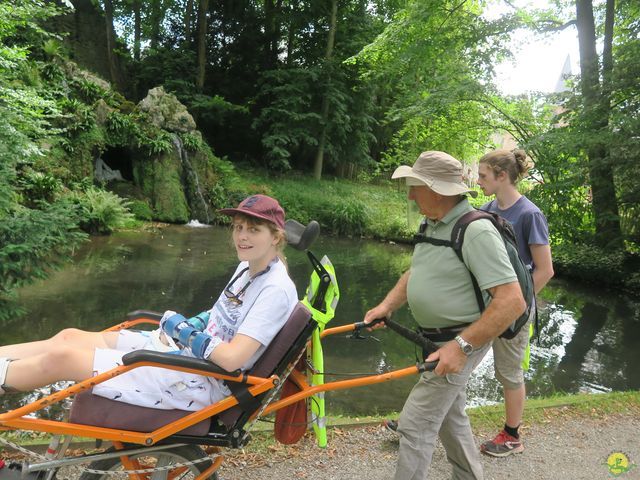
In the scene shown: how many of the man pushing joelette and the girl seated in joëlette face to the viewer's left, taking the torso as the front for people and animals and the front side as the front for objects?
2

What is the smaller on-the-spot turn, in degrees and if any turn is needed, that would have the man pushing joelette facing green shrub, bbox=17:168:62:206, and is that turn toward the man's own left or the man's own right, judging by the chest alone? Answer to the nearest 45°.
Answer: approximately 45° to the man's own right

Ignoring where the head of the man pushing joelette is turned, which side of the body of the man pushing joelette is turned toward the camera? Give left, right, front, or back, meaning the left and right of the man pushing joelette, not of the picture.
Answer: left

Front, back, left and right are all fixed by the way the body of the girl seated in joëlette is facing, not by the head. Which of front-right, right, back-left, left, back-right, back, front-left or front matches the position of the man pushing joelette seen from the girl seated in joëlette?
back

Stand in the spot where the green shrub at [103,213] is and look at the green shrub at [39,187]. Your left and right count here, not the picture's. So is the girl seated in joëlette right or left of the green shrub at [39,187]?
left

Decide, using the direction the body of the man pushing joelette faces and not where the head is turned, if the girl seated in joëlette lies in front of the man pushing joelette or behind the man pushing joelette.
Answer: in front

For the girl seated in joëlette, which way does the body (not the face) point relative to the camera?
to the viewer's left

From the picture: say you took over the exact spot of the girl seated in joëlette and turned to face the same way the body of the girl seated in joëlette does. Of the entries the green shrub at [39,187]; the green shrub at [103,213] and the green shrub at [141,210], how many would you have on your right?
3

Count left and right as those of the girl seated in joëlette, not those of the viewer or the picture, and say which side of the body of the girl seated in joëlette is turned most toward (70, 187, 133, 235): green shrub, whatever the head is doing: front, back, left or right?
right
